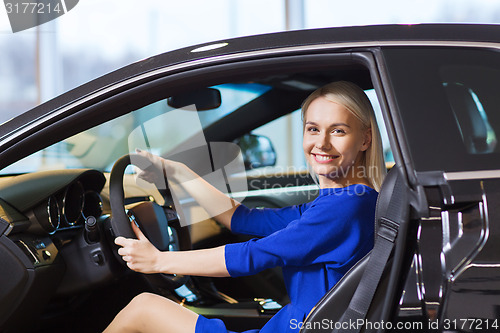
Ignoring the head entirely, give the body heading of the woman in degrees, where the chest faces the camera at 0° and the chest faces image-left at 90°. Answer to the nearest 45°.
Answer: approximately 90°

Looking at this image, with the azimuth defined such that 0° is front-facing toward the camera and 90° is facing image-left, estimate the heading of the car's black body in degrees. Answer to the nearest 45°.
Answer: approximately 90°
